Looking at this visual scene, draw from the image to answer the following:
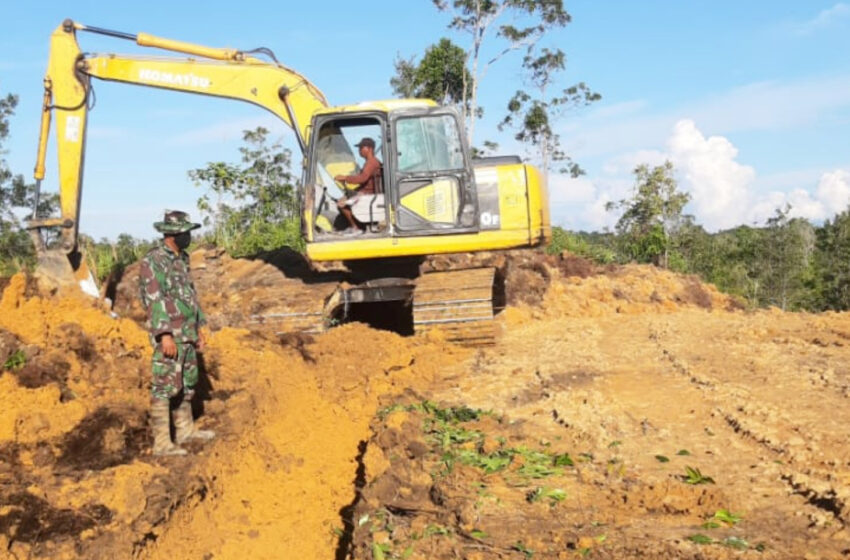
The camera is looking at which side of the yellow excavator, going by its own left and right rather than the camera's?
left

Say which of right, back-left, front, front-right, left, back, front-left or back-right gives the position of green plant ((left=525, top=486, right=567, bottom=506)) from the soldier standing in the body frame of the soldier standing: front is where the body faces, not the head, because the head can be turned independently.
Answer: front

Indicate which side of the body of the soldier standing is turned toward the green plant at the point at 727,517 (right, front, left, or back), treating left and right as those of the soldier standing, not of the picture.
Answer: front

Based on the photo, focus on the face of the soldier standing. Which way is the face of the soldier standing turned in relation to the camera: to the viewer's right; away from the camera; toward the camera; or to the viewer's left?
to the viewer's right

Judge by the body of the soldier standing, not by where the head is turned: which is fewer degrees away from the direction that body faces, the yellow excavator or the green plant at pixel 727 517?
the green plant

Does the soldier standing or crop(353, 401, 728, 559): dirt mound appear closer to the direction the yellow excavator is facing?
the soldier standing

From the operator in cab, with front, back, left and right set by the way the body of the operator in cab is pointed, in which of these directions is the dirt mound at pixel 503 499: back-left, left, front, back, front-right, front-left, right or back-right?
left

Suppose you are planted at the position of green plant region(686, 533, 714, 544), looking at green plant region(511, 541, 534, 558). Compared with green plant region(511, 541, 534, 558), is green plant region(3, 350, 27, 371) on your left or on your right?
right

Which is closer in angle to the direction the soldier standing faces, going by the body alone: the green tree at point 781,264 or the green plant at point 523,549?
the green plant

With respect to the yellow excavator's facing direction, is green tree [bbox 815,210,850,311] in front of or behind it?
behind

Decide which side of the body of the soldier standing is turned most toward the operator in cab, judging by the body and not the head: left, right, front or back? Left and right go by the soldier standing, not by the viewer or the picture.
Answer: left

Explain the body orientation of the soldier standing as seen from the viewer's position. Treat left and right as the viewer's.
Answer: facing the viewer and to the right of the viewer

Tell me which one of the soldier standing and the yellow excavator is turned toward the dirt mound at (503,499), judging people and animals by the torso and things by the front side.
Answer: the soldier standing

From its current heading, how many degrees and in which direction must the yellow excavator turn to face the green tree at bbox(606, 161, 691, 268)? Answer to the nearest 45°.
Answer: approximately 135° to its right

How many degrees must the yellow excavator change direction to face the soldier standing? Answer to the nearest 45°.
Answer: approximately 45° to its left

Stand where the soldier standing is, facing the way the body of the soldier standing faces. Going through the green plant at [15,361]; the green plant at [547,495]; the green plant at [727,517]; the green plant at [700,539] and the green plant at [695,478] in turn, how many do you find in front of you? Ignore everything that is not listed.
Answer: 4

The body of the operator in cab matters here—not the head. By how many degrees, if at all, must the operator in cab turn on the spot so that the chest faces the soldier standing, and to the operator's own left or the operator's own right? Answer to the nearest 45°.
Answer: approximately 45° to the operator's own left

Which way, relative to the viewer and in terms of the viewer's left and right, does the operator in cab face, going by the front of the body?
facing to the left of the viewer

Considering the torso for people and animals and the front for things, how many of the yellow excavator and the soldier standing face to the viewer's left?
1

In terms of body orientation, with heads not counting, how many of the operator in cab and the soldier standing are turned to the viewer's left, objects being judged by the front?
1

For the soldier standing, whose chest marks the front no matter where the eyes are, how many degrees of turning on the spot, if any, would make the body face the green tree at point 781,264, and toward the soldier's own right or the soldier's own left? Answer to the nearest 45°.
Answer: approximately 90° to the soldier's own left
